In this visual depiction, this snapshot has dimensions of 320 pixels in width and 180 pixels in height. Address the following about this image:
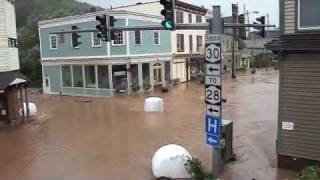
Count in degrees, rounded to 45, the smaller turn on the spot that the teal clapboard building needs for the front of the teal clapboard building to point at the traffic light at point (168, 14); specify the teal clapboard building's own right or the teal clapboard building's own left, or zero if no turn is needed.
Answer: approximately 45° to the teal clapboard building's own right

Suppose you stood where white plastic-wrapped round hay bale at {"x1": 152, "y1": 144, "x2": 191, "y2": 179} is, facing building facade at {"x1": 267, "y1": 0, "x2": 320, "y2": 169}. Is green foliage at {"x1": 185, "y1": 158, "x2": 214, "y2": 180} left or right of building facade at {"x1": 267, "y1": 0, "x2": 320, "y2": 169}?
right

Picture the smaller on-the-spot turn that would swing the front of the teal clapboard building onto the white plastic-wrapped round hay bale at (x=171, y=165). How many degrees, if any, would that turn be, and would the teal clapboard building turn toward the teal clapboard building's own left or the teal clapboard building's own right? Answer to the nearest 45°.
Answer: approximately 45° to the teal clapboard building's own right

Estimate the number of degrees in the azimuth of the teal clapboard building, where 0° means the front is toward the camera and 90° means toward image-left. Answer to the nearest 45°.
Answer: approximately 315°
